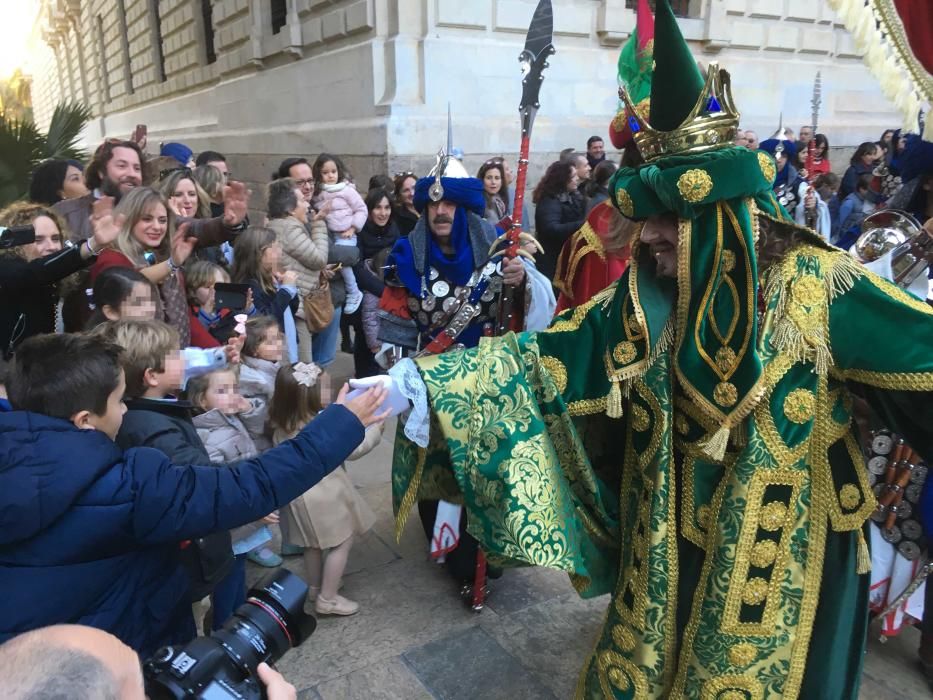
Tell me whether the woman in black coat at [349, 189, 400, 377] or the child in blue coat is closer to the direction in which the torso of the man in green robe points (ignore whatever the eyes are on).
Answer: the child in blue coat

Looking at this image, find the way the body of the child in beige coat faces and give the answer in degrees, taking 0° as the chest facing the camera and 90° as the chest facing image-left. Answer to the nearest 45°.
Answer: approximately 270°

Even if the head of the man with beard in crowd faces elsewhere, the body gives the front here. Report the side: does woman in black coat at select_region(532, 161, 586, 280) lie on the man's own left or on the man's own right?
on the man's own left

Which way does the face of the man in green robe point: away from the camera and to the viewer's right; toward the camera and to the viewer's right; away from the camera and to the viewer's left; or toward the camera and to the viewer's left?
toward the camera and to the viewer's left

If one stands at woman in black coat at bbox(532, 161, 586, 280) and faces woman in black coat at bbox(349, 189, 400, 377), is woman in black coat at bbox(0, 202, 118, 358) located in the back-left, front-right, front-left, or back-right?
front-left

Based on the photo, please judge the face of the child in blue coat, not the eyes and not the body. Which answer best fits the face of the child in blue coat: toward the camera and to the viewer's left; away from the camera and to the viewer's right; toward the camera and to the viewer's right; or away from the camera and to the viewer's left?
away from the camera and to the viewer's right

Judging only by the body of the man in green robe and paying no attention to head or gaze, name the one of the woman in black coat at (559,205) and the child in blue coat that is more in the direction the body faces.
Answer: the child in blue coat

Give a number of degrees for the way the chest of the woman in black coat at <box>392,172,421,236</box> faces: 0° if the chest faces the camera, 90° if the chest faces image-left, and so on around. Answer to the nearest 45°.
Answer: approximately 315°

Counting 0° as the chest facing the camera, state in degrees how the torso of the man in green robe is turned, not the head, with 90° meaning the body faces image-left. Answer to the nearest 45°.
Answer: approximately 45°

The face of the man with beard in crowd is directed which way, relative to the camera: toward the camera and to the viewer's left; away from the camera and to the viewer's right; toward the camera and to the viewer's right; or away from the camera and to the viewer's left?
toward the camera and to the viewer's right

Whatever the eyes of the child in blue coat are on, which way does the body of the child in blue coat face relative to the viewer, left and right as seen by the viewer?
facing away from the viewer and to the right of the viewer

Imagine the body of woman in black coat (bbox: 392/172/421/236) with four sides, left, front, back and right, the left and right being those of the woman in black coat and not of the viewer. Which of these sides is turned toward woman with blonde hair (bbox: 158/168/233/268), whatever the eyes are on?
right

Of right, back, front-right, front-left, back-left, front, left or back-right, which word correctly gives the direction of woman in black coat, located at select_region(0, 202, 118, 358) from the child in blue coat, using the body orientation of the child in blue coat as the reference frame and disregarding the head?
front-left

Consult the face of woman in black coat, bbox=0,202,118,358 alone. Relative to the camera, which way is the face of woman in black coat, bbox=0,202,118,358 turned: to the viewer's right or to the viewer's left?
to the viewer's right

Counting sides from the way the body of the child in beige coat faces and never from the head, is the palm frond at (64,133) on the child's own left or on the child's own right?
on the child's own left

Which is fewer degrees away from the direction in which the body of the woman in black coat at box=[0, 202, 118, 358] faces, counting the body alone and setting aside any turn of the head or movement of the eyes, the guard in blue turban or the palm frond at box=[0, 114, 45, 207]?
the guard in blue turban

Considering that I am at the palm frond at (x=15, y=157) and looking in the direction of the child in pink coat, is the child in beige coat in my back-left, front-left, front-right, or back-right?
front-right
